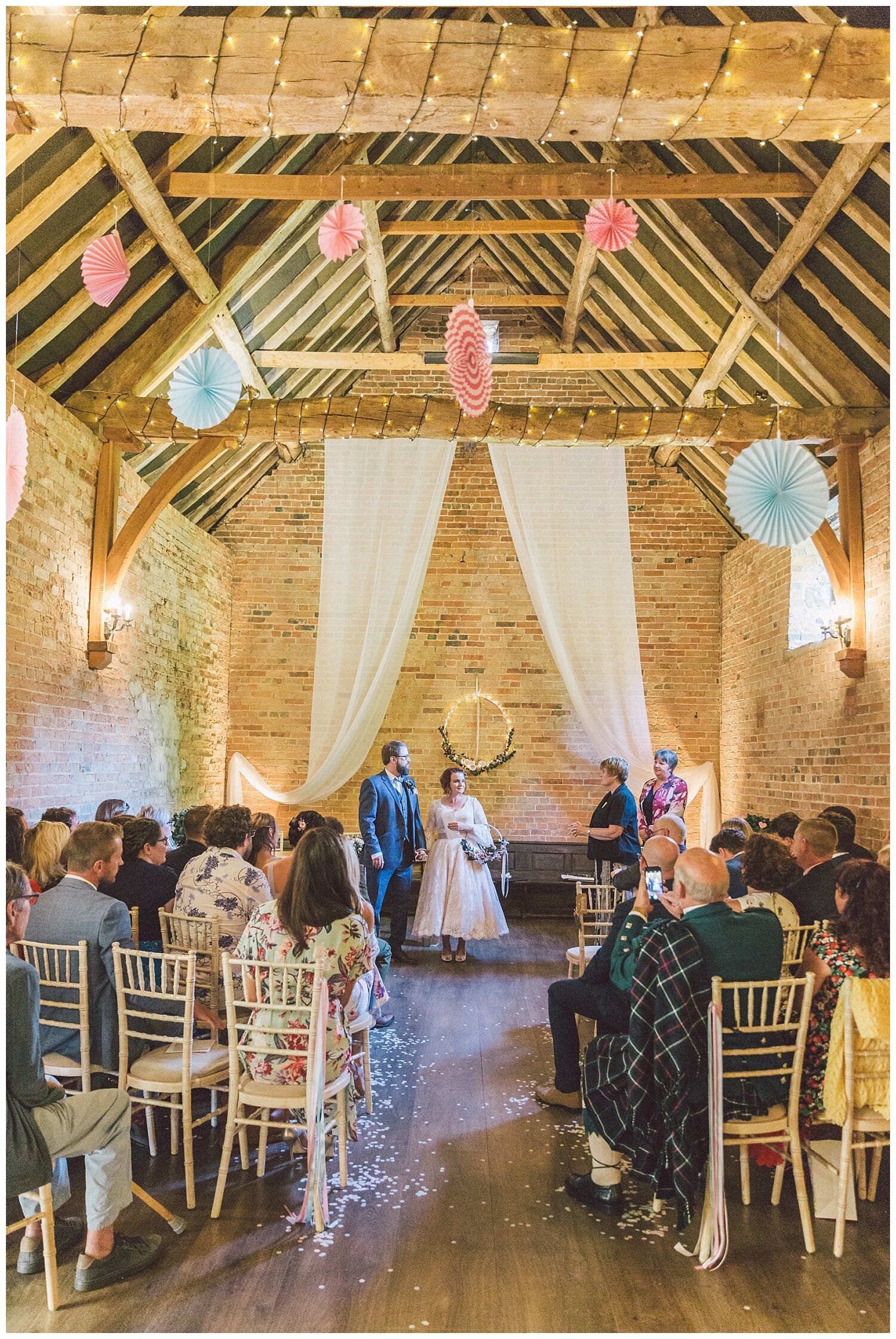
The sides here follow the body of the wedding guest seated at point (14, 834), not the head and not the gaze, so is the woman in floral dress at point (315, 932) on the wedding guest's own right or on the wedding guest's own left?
on the wedding guest's own right

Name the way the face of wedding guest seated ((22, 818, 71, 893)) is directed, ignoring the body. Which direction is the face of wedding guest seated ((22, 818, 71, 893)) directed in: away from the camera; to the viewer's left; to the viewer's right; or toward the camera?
away from the camera

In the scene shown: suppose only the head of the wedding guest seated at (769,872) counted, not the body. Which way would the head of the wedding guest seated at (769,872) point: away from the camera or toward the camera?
away from the camera

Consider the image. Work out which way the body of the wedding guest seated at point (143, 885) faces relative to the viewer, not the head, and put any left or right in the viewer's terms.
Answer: facing away from the viewer and to the right of the viewer

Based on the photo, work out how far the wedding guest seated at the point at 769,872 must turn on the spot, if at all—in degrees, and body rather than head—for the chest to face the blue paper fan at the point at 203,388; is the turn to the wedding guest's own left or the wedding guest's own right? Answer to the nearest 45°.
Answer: approximately 45° to the wedding guest's own left

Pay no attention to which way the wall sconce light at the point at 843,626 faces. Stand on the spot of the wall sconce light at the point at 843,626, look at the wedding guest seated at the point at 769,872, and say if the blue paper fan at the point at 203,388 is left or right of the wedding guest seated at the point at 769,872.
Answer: right

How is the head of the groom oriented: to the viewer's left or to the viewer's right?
to the viewer's right

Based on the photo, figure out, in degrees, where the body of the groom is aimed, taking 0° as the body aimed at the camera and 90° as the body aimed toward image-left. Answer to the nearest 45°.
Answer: approximately 315°

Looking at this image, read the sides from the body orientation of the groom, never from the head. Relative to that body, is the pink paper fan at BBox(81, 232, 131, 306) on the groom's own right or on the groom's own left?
on the groom's own right

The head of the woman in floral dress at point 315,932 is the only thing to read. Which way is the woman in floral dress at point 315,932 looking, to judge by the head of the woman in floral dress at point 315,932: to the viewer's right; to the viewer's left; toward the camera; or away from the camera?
away from the camera

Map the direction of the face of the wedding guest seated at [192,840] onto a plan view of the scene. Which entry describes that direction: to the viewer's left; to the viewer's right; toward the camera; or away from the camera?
away from the camera

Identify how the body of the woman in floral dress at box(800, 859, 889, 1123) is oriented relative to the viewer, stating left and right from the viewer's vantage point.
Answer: facing away from the viewer and to the left of the viewer
